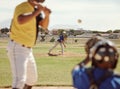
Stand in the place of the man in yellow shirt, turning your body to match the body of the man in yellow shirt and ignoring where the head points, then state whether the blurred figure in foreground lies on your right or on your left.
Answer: on your right

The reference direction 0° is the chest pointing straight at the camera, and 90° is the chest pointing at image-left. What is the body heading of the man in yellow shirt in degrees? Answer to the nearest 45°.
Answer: approximately 270°
